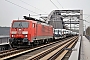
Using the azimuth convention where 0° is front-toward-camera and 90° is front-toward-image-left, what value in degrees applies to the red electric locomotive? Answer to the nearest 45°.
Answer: approximately 45°
